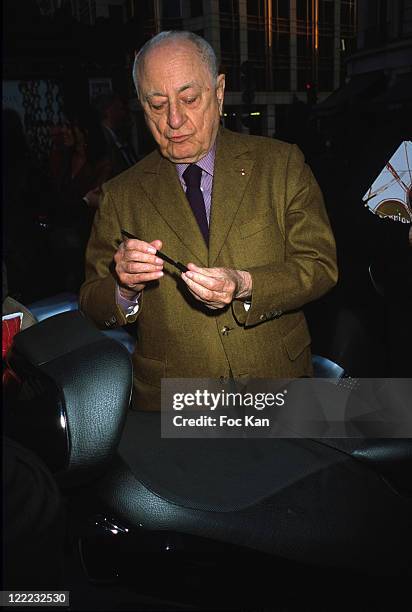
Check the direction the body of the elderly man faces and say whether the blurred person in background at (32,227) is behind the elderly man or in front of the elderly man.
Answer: behind

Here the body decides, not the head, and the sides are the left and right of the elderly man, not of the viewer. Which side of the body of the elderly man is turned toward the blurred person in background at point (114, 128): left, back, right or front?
back

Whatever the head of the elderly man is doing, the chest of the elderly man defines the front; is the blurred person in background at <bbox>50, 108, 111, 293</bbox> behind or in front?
behind

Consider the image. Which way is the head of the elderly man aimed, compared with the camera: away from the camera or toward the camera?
toward the camera

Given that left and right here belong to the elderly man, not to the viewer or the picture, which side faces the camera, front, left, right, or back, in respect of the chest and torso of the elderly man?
front
